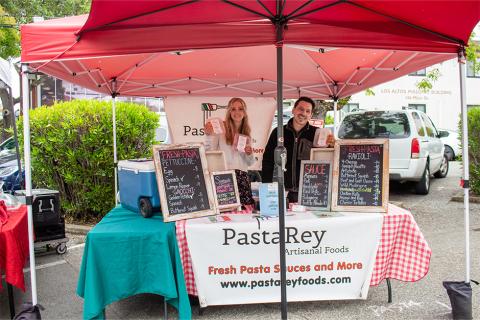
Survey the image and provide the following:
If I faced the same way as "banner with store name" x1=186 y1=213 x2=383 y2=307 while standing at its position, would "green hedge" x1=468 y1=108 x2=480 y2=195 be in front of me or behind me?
behind

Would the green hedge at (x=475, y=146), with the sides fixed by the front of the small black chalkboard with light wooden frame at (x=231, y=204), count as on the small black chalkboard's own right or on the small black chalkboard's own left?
on the small black chalkboard's own left

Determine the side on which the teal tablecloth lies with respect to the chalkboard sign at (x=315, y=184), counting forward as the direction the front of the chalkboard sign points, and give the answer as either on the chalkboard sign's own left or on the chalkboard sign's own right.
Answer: on the chalkboard sign's own right

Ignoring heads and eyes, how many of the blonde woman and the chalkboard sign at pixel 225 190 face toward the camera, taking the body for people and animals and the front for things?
2

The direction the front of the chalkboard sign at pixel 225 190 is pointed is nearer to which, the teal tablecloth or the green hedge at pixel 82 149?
the teal tablecloth

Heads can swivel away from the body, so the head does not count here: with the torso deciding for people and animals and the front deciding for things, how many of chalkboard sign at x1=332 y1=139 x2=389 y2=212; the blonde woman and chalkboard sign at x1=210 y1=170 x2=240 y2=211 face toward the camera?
3

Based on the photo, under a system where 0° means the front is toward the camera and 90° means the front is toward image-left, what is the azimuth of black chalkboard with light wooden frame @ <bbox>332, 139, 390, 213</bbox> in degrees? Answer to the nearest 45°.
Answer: approximately 0°
